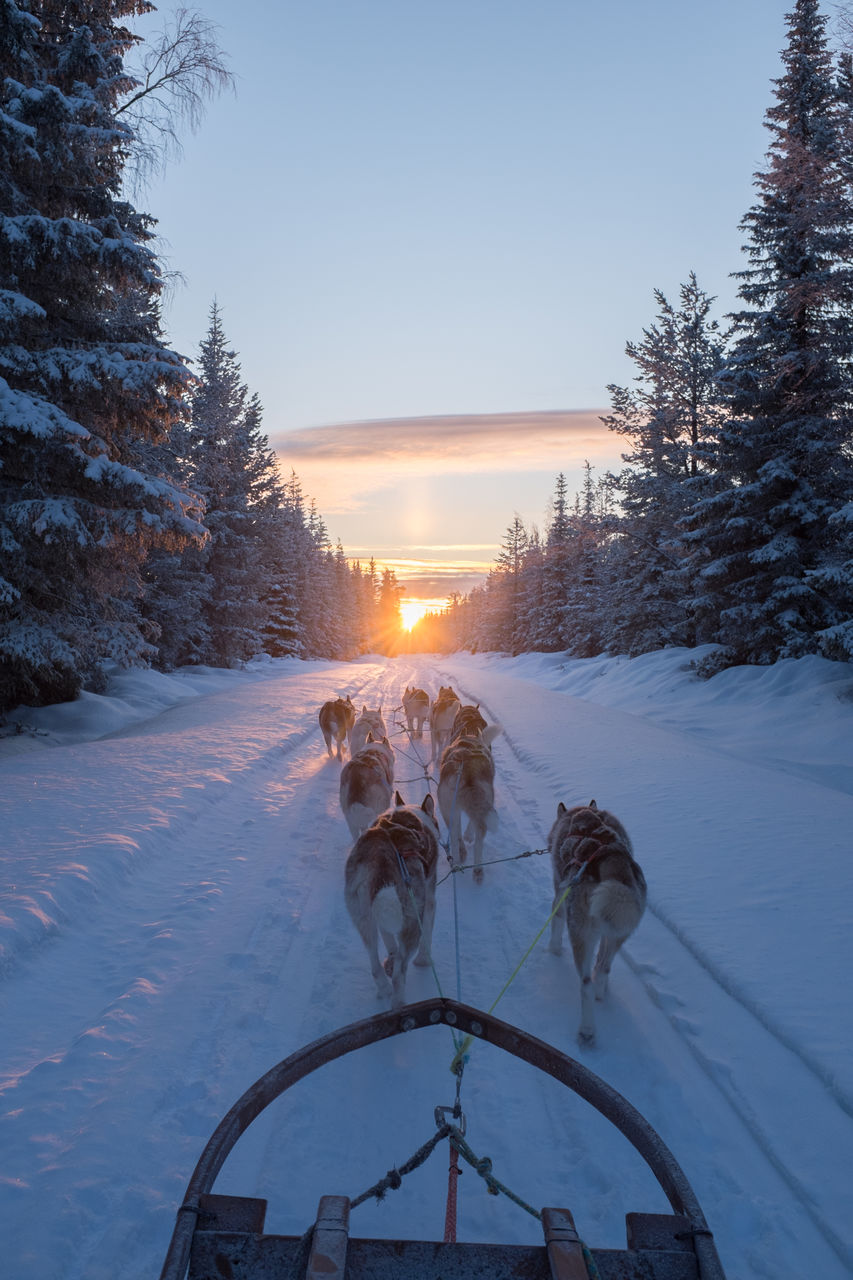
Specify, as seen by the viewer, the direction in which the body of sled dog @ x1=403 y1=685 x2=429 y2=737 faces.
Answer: away from the camera

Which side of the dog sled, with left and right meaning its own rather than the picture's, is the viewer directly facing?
back

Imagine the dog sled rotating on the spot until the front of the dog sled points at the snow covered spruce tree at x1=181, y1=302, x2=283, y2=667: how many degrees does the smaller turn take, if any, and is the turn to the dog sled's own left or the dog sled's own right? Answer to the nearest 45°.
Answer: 0° — it already faces it

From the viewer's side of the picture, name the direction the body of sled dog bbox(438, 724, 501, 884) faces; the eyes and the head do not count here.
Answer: away from the camera

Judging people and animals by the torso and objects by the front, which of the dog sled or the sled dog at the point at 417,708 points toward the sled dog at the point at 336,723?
the dog sled

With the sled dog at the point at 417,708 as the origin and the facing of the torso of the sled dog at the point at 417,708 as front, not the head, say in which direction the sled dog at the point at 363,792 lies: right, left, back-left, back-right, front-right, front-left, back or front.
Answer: back

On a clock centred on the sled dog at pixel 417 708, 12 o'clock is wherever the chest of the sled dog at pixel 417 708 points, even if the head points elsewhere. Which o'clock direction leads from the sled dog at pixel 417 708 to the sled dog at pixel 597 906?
the sled dog at pixel 597 906 is roughly at 6 o'clock from the sled dog at pixel 417 708.

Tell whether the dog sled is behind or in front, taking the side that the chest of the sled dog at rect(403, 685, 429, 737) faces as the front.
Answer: behind
